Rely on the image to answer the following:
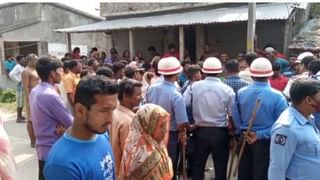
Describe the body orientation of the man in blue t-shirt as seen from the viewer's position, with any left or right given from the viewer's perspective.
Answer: facing the viewer and to the right of the viewer

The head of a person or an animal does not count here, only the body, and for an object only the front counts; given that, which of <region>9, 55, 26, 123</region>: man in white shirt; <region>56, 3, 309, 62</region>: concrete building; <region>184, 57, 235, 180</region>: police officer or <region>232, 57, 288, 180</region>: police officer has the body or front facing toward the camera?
the concrete building

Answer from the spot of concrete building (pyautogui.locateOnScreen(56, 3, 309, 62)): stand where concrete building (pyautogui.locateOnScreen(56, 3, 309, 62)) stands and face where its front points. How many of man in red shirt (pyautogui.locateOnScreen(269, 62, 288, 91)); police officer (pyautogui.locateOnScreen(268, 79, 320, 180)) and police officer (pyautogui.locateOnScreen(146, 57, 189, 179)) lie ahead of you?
3

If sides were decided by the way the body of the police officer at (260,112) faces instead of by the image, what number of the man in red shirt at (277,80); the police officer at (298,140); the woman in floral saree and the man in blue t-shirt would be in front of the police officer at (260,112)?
1

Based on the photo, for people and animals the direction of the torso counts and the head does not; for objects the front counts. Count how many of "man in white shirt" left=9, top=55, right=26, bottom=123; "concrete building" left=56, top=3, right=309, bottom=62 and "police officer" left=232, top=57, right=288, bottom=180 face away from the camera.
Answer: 1

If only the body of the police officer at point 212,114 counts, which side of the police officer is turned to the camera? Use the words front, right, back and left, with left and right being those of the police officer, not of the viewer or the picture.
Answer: back

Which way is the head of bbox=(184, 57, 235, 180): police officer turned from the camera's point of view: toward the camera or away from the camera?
away from the camera

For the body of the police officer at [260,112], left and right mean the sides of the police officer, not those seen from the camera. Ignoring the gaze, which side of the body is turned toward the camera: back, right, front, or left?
back

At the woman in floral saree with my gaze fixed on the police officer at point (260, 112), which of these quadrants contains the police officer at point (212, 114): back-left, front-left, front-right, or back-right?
front-left

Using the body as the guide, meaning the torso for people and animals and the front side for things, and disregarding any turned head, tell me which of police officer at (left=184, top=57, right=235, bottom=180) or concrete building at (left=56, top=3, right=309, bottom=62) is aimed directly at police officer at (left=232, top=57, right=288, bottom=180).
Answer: the concrete building

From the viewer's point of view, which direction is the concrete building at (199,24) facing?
toward the camera

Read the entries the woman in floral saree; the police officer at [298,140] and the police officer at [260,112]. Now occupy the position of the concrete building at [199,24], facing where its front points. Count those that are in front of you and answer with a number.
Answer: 3

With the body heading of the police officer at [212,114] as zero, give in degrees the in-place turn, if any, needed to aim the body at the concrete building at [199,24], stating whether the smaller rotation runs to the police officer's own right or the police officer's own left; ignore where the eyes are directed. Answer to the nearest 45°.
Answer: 0° — they already face it

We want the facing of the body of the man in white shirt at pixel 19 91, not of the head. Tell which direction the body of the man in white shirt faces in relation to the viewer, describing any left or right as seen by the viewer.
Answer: facing to the right of the viewer

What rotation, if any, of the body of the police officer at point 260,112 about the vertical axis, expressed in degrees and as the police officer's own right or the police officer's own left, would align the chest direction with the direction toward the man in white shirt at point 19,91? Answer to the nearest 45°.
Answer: approximately 45° to the police officer's own left

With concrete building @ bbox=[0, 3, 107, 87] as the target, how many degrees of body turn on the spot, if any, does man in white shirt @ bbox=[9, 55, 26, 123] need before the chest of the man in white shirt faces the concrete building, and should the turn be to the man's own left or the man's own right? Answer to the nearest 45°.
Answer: approximately 90° to the man's own left

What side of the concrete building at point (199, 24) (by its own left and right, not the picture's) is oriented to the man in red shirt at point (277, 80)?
front

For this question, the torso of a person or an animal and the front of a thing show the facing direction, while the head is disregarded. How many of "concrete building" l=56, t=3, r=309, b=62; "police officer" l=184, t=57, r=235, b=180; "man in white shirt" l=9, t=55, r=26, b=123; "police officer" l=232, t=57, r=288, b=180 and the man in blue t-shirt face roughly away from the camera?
2

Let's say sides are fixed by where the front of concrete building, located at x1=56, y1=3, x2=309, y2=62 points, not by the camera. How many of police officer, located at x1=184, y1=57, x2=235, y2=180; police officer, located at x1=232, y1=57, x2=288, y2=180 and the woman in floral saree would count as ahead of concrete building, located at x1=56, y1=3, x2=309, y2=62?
3
